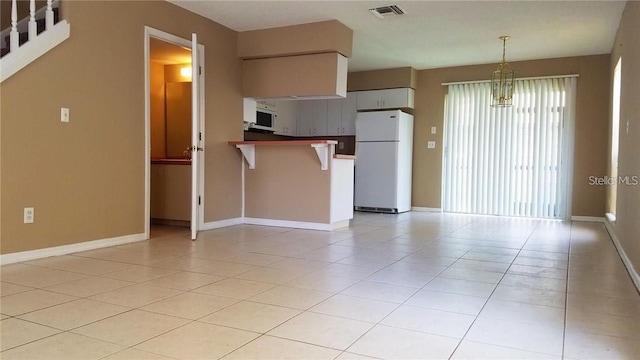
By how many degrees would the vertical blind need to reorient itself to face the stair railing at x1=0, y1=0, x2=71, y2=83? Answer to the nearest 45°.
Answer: approximately 45° to its right

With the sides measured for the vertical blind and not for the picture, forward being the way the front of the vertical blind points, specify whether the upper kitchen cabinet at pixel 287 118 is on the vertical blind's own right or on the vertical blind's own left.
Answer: on the vertical blind's own right

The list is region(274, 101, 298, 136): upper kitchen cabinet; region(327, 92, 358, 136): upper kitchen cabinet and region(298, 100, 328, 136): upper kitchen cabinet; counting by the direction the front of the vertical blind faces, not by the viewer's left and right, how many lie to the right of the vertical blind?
3

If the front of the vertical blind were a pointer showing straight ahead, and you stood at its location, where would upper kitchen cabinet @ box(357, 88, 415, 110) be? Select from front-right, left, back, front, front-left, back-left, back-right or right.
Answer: right

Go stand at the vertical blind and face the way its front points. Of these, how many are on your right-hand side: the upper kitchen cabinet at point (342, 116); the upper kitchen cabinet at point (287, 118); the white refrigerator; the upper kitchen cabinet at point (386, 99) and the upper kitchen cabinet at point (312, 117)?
5

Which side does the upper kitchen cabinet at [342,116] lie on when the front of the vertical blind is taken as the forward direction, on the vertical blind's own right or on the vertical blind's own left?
on the vertical blind's own right

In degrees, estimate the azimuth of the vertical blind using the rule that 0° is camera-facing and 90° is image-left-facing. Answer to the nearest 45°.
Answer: approximately 0°

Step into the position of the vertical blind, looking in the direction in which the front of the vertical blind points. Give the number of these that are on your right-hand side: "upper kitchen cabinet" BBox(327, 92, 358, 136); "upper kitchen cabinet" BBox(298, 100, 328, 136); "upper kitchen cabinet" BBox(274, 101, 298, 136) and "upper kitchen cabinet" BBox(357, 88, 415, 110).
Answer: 4

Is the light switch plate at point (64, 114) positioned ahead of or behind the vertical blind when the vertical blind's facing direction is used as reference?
ahead

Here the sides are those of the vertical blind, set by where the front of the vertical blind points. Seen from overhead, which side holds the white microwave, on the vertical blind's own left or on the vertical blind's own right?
on the vertical blind's own right

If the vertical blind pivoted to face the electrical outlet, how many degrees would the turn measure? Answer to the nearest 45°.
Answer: approximately 45° to its right

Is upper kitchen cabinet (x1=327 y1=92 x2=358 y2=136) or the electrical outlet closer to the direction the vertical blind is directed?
the electrical outlet

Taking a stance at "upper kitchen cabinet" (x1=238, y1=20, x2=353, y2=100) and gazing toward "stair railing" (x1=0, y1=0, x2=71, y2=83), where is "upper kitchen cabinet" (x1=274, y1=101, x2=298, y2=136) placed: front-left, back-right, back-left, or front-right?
back-right

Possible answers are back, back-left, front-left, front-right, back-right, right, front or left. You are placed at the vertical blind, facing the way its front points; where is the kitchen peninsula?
front-right

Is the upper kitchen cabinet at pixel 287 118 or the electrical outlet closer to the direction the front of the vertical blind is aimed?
the electrical outlet
